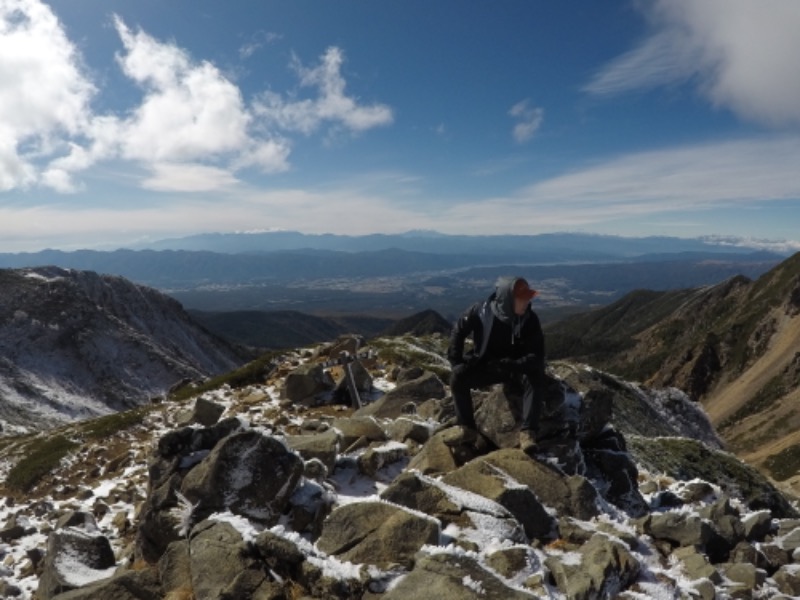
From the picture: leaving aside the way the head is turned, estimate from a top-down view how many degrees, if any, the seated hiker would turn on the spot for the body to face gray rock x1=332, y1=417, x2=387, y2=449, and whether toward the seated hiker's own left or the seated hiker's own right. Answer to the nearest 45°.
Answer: approximately 135° to the seated hiker's own right

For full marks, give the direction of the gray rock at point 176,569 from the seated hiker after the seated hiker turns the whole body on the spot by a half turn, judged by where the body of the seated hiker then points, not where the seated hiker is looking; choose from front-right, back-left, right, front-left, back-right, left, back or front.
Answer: back-left

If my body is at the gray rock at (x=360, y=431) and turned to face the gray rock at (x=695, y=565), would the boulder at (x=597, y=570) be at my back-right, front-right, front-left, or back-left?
front-right

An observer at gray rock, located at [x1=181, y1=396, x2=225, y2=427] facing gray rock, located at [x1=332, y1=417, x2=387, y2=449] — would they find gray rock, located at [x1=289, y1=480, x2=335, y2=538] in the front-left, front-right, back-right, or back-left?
front-right

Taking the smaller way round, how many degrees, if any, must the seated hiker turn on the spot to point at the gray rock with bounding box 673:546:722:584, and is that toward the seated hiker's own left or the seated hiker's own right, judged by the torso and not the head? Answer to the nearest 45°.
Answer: approximately 45° to the seated hiker's own left

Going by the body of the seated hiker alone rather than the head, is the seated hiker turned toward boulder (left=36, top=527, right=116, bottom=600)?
no

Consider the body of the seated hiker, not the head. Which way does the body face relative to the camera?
toward the camera

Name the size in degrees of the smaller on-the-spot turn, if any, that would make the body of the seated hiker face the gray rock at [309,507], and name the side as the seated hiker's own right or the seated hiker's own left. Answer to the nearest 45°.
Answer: approximately 45° to the seated hiker's own right

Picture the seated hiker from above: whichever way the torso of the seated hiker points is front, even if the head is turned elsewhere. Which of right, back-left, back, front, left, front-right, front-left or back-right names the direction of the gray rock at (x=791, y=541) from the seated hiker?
left

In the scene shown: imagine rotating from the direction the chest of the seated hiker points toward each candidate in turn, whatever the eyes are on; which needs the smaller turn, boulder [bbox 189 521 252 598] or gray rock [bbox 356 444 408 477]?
the boulder

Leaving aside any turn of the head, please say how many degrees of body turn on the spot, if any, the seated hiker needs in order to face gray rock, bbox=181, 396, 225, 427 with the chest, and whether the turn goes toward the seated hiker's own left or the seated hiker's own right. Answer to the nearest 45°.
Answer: approximately 135° to the seated hiker's own right

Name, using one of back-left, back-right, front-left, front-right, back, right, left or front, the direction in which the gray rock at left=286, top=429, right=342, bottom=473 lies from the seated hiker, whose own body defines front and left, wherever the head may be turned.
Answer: right

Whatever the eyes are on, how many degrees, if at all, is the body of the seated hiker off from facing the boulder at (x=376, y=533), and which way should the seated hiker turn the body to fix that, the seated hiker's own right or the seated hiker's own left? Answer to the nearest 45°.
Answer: approximately 45° to the seated hiker's own right

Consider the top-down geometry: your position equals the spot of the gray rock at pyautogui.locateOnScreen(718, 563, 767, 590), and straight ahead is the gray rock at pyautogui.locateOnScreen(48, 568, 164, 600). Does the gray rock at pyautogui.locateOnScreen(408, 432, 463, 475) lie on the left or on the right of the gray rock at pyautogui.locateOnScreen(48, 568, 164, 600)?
right
